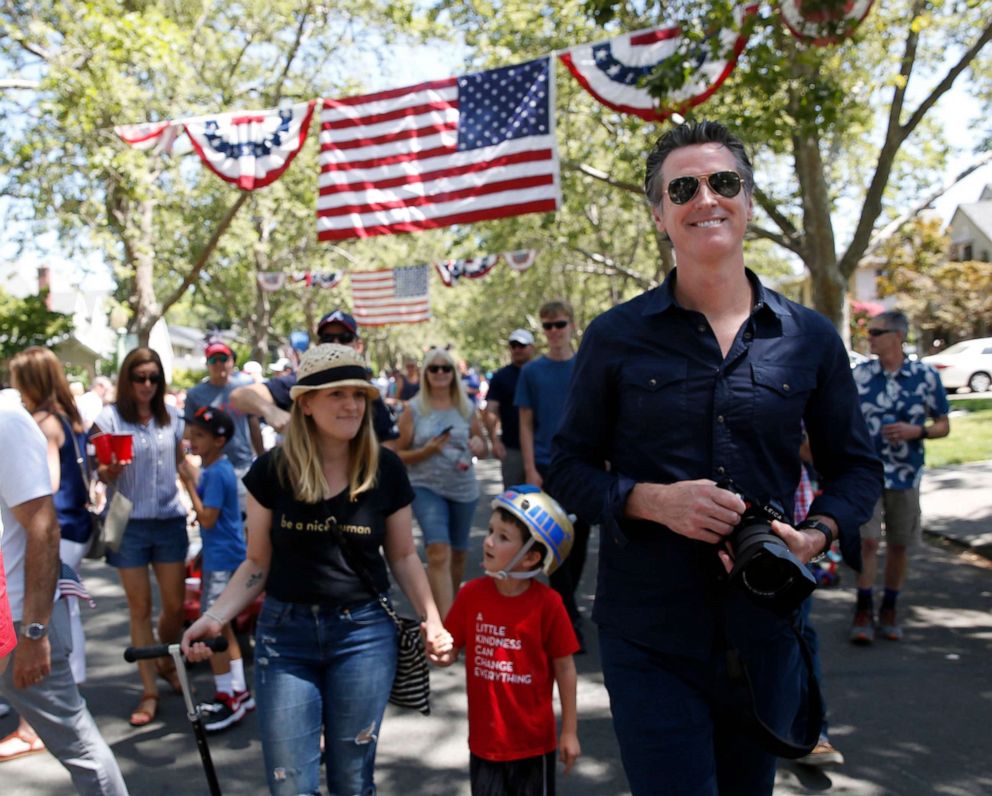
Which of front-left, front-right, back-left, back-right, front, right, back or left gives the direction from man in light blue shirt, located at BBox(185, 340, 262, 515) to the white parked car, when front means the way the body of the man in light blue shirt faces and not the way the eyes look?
back-left

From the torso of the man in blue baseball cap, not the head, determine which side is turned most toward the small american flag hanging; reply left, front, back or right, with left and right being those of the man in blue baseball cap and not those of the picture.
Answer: back

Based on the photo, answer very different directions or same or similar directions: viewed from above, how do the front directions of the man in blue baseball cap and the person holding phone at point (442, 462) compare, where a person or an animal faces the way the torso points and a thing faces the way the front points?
same or similar directions

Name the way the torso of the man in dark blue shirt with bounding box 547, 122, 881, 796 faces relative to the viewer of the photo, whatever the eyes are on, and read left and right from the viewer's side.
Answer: facing the viewer

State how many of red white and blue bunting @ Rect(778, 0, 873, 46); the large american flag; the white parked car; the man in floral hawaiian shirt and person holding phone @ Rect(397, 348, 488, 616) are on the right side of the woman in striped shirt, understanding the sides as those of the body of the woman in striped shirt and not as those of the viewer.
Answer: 0

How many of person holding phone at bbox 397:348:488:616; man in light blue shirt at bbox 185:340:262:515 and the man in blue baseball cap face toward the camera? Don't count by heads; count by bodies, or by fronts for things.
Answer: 3

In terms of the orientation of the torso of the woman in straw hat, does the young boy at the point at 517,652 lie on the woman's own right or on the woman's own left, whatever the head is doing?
on the woman's own left

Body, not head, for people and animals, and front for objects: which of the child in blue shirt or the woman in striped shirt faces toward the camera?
the woman in striped shirt

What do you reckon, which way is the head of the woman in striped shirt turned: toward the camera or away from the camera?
toward the camera

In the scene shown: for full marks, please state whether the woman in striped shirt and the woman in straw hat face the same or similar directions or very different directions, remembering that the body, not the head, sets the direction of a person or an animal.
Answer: same or similar directions

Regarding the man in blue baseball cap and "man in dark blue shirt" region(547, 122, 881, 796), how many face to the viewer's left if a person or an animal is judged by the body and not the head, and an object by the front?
0

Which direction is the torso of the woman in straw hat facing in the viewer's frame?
toward the camera

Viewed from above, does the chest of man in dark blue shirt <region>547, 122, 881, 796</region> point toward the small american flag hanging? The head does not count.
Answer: no

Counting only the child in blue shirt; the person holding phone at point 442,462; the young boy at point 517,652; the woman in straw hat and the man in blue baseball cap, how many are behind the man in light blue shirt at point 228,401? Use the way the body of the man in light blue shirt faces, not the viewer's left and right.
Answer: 0

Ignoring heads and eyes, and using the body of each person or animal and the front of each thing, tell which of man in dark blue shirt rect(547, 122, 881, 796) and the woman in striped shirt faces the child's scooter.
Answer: the woman in striped shirt

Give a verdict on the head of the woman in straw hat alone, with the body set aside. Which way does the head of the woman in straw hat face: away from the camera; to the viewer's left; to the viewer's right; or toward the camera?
toward the camera
